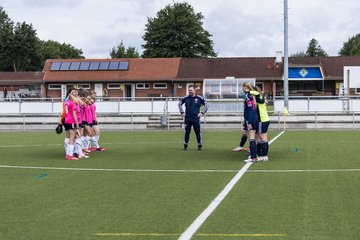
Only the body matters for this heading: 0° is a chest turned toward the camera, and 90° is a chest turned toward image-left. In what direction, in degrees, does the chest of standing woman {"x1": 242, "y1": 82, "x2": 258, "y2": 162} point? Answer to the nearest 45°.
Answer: approximately 90°

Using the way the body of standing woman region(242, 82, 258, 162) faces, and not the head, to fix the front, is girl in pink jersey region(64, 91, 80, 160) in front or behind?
in front

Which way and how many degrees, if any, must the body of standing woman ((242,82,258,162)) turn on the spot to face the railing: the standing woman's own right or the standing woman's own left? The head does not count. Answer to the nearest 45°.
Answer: approximately 90° to the standing woman's own right

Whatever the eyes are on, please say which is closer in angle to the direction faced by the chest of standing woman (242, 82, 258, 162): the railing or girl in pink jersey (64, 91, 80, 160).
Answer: the girl in pink jersey
